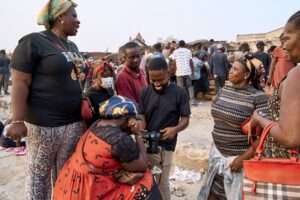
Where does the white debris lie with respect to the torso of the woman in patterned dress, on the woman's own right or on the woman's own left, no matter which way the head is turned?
on the woman's own right

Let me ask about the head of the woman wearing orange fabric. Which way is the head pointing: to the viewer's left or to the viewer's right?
to the viewer's right

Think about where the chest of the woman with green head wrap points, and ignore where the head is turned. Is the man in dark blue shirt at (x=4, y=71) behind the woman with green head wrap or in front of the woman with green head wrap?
behind

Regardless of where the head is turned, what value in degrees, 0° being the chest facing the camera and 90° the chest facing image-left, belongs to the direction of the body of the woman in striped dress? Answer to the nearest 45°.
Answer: approximately 45°

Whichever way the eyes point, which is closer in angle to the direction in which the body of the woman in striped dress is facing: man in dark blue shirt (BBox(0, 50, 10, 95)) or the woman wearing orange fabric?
the woman wearing orange fabric

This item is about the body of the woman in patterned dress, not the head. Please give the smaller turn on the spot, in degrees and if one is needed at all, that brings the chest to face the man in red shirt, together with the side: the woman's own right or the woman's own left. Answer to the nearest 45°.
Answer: approximately 45° to the woman's own right

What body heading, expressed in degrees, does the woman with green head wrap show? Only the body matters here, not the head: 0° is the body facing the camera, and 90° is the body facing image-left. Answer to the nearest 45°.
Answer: approximately 315°

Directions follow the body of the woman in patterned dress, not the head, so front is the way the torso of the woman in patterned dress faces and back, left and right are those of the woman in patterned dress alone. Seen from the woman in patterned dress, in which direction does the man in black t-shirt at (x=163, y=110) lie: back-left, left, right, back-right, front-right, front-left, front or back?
front-right

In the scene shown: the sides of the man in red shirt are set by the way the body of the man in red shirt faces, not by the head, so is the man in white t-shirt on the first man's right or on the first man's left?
on the first man's left

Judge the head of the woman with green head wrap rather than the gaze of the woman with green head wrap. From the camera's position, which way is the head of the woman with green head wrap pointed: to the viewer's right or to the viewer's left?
to the viewer's right
